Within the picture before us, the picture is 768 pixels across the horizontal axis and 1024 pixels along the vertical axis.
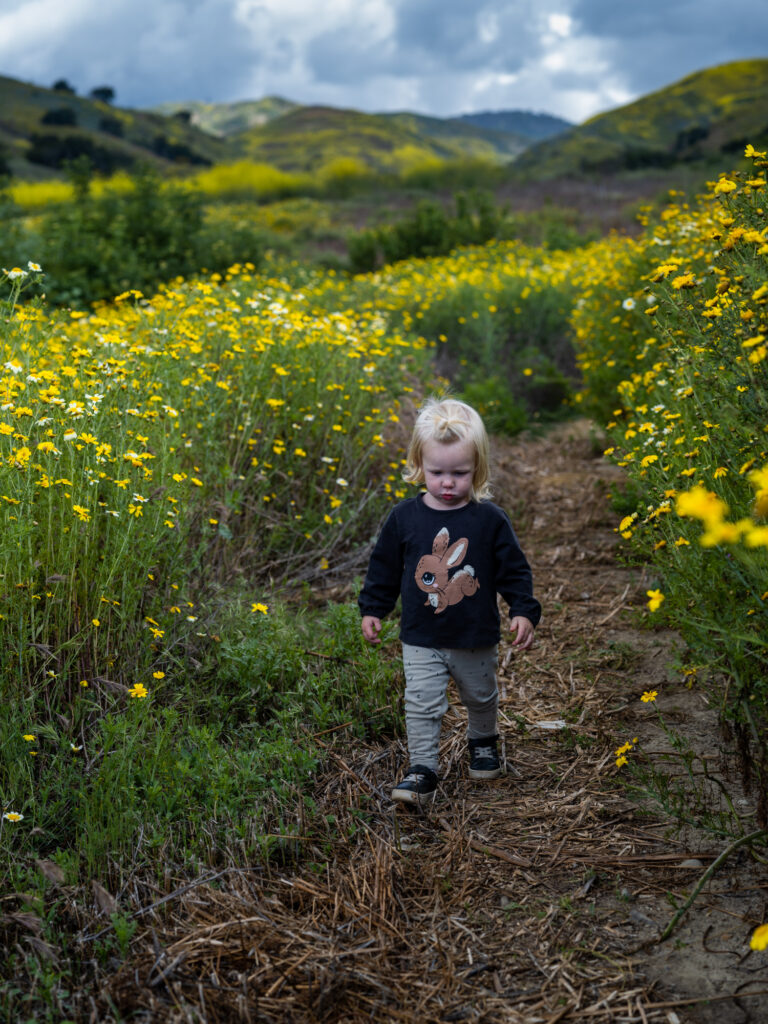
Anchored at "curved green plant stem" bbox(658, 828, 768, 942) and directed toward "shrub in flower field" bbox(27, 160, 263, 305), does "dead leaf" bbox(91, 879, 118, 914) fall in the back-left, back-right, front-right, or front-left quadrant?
front-left

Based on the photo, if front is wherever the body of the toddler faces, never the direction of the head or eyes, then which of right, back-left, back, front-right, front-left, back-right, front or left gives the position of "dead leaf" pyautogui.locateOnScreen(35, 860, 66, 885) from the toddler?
front-right

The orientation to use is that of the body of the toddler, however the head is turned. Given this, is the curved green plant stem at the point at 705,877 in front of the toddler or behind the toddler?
in front

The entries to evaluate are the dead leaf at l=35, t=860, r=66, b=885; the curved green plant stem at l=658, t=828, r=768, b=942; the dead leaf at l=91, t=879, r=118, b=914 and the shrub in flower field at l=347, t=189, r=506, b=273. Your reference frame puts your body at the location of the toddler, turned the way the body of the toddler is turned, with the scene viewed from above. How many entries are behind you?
1

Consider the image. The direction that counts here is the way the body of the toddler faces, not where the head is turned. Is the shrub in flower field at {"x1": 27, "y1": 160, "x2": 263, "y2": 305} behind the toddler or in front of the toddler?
behind

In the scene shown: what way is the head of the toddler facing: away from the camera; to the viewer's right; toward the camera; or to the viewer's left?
toward the camera

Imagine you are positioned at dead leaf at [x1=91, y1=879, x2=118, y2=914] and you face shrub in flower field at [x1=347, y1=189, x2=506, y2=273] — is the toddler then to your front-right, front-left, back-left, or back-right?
front-right

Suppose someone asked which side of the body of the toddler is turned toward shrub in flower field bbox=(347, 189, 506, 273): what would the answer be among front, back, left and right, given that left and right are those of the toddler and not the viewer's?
back

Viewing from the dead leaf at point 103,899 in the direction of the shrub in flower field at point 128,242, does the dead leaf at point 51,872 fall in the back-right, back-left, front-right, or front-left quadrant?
front-left

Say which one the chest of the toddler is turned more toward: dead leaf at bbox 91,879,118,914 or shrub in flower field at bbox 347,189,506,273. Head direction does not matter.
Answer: the dead leaf

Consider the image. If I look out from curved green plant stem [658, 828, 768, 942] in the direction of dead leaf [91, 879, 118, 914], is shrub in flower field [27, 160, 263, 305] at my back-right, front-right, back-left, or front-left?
front-right

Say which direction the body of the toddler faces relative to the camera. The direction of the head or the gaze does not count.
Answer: toward the camera

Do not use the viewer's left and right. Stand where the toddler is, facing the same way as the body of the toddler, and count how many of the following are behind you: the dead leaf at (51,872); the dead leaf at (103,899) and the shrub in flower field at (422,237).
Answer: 1
